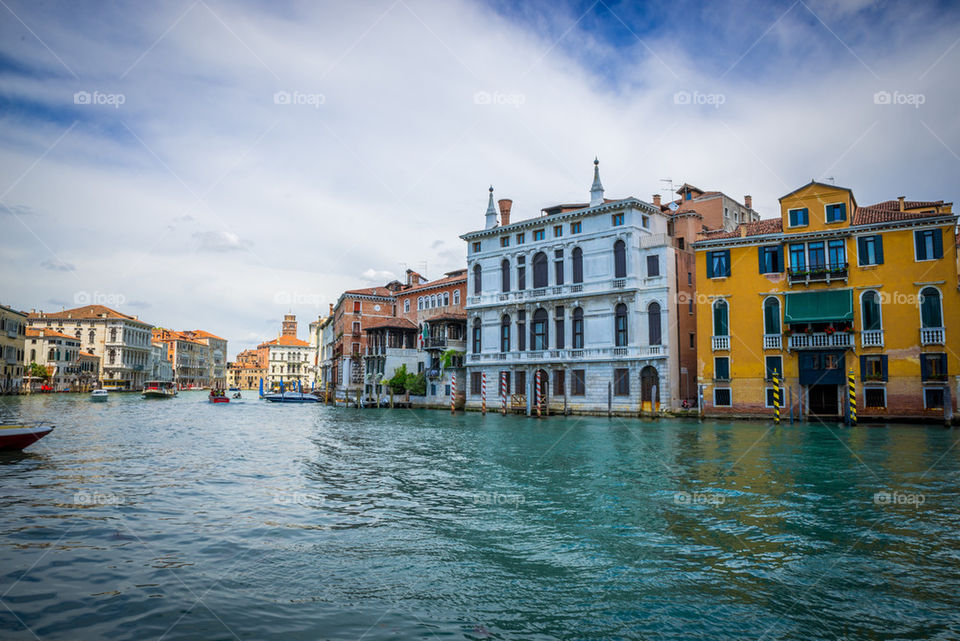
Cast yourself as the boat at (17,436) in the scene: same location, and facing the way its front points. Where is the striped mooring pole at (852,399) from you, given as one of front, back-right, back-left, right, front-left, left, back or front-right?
front

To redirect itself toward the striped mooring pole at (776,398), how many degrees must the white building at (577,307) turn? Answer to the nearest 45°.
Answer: approximately 90° to its left

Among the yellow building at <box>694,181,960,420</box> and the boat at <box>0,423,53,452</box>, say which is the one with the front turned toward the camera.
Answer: the yellow building

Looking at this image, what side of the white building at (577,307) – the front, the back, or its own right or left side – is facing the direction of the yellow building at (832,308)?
left

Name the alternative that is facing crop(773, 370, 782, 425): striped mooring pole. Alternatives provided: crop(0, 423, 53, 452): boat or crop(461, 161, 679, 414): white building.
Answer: the boat

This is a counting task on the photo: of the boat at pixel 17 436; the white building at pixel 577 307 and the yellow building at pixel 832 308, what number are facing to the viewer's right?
1

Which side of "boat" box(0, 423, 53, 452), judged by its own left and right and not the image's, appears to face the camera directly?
right

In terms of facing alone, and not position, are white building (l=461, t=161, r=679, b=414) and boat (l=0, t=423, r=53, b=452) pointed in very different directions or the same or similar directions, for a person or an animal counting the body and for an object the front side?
very different directions

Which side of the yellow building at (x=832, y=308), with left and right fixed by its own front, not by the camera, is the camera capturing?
front

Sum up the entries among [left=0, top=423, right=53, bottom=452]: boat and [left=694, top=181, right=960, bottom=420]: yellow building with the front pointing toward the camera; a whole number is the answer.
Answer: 1

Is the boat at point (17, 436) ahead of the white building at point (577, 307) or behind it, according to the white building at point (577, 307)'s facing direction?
ahead

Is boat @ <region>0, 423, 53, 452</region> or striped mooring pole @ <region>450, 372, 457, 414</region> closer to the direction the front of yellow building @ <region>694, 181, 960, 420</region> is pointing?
the boat

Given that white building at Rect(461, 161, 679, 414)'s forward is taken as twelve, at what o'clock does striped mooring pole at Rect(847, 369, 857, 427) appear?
The striped mooring pole is roughly at 9 o'clock from the white building.

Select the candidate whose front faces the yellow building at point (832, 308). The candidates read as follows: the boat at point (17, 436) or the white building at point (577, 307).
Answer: the boat

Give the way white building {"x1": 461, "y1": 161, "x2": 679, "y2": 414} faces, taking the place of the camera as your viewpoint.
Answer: facing the viewer and to the left of the viewer
